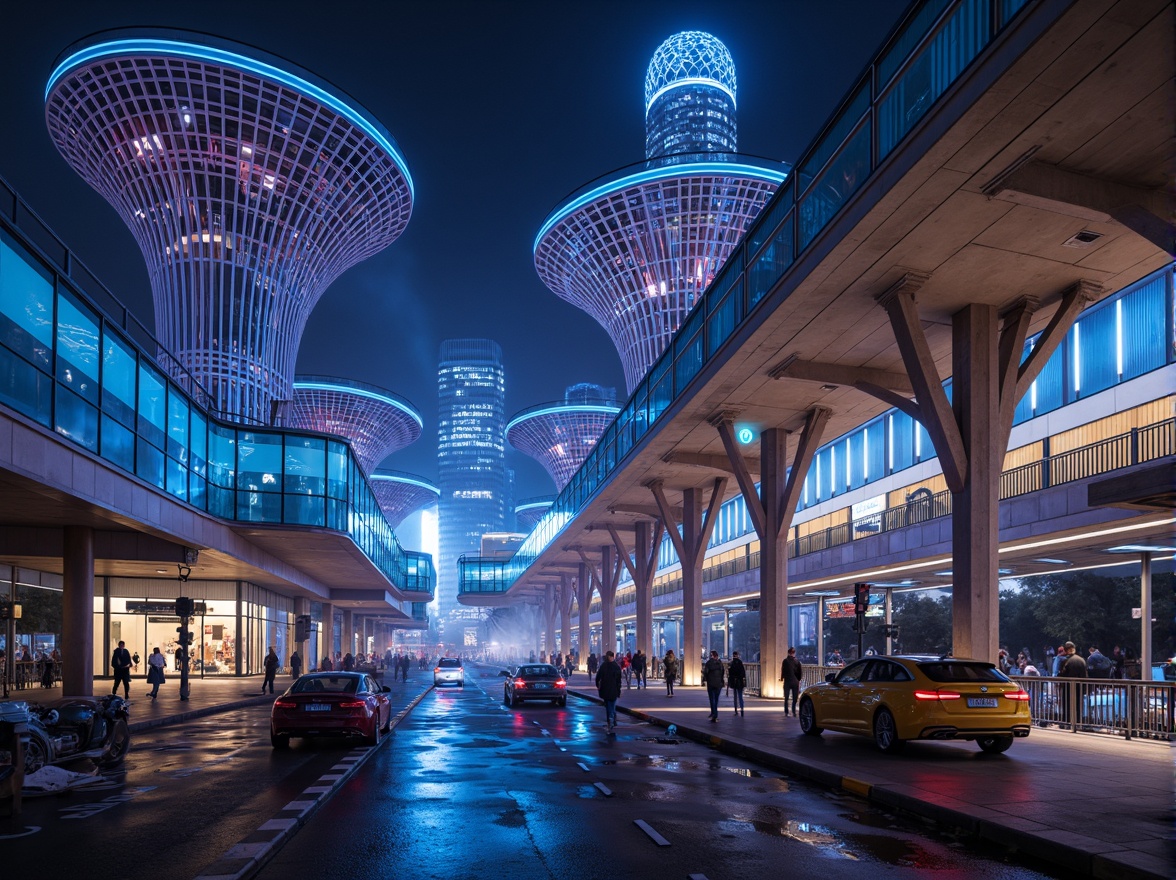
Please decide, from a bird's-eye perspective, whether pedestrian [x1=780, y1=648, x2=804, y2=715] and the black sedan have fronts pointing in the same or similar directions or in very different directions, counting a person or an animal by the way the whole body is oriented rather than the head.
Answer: same or similar directions

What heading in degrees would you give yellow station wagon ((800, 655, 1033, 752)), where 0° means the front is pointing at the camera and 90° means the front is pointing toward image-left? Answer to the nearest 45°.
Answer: approximately 135°

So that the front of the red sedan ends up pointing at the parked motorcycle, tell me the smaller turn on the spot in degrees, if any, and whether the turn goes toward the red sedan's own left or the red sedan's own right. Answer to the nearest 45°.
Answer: approximately 135° to the red sedan's own left

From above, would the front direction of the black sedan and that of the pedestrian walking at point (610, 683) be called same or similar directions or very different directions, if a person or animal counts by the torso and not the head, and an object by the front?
same or similar directions

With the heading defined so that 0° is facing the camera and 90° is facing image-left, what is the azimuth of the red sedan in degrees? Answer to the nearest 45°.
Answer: approximately 180°

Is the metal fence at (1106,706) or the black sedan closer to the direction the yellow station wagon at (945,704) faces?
the black sedan

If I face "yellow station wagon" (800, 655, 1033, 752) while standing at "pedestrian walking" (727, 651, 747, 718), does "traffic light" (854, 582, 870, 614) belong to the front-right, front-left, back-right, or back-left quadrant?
front-left
